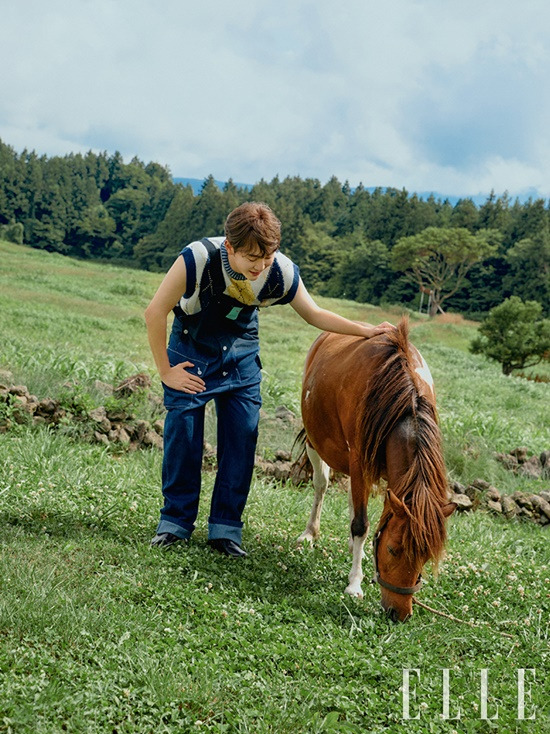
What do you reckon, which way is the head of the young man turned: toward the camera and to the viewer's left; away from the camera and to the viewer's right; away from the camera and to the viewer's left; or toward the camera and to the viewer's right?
toward the camera and to the viewer's right

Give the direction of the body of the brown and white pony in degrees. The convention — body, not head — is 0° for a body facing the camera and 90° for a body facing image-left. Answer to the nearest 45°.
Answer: approximately 315°

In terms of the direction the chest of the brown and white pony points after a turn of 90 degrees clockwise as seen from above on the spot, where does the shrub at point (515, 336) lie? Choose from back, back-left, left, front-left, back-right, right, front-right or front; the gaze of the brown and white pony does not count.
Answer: back-right
